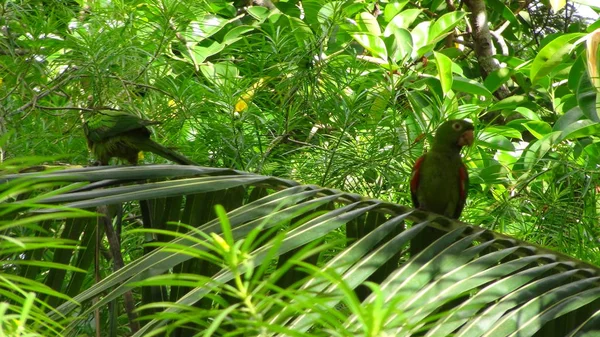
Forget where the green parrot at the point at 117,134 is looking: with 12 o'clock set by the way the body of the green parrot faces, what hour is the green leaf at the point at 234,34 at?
The green leaf is roughly at 4 o'clock from the green parrot.

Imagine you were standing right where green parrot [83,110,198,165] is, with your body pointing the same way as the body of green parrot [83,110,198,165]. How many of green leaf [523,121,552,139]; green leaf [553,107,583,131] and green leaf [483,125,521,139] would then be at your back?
3

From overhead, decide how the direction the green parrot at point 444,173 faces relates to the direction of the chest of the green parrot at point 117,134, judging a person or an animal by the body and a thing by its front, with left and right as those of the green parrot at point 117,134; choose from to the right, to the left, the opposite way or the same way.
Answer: to the left

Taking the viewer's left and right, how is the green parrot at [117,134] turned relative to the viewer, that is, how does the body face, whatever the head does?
facing to the left of the viewer

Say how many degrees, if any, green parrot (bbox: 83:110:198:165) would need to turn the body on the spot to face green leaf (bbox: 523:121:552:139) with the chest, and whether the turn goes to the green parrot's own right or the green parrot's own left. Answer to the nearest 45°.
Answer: approximately 180°

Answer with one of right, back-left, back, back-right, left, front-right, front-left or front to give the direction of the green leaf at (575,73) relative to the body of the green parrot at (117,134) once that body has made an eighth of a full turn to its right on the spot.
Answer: back-right

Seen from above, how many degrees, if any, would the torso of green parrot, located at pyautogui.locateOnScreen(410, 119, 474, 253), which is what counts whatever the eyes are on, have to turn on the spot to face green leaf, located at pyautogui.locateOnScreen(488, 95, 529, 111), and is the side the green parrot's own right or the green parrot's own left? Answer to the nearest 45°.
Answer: approximately 135° to the green parrot's own left

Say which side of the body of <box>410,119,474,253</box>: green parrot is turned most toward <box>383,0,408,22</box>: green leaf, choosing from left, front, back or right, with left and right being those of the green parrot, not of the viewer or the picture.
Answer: back

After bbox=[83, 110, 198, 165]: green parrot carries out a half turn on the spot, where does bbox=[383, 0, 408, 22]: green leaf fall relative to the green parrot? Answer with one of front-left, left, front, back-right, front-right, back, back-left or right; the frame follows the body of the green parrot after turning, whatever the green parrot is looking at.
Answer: front-left

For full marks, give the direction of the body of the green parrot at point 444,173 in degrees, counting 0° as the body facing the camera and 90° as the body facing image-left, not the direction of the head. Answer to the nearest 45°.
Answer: approximately 315°

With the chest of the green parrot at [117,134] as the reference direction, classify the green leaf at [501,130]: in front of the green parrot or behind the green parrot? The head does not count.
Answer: behind

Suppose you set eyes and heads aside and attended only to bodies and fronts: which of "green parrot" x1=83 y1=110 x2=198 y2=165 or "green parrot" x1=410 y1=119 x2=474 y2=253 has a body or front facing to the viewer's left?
"green parrot" x1=83 y1=110 x2=198 y2=165

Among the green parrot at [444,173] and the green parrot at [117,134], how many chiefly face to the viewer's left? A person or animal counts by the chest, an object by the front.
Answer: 1

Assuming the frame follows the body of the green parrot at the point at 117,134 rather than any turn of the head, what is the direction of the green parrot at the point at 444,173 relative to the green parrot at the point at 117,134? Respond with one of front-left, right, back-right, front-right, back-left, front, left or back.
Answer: back

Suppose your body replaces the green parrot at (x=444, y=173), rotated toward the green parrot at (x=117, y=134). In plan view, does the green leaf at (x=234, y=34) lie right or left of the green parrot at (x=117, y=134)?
right
